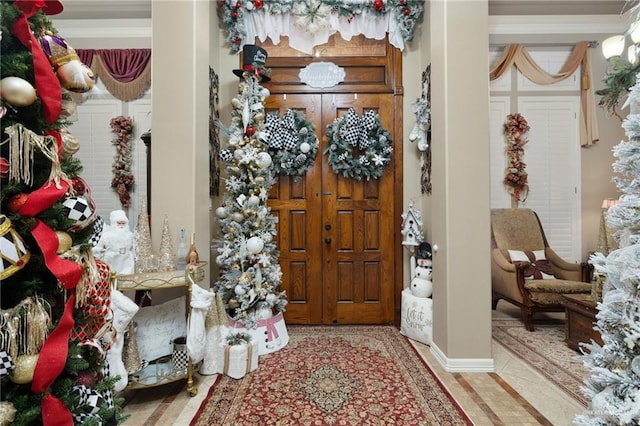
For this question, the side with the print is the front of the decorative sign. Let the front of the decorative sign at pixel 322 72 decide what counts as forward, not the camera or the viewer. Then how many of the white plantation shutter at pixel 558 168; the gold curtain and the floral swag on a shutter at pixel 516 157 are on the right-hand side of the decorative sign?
0

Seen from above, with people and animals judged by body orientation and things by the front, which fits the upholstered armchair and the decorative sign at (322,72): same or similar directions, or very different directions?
same or similar directions

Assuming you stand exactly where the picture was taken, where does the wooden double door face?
facing the viewer

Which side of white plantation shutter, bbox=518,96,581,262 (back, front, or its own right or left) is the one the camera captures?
front

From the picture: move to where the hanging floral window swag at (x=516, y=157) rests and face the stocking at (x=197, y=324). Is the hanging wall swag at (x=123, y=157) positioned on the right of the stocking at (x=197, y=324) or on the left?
right

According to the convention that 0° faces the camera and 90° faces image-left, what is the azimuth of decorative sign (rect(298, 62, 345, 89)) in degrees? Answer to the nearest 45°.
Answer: approximately 0°

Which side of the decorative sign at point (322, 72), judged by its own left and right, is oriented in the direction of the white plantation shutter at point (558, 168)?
left

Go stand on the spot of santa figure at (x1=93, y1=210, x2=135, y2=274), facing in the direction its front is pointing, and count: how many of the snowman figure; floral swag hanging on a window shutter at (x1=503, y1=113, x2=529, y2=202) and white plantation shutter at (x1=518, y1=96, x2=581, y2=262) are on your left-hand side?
3

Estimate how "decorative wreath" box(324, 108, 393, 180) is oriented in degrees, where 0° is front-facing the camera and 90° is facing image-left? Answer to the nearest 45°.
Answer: approximately 0°

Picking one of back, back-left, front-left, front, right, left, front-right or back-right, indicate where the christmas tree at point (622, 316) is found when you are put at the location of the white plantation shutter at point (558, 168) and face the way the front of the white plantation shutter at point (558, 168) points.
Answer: front

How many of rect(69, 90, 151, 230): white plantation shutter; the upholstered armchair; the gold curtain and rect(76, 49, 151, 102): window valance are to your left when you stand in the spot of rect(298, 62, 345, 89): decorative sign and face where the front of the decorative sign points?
2

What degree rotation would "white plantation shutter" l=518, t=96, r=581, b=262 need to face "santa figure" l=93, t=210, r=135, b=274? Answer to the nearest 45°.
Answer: approximately 45° to its right

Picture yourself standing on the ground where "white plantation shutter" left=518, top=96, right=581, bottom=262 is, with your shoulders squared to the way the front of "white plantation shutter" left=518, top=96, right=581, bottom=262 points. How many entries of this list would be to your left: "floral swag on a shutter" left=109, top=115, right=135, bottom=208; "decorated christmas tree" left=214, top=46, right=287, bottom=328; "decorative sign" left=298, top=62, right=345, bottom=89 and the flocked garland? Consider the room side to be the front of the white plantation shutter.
0

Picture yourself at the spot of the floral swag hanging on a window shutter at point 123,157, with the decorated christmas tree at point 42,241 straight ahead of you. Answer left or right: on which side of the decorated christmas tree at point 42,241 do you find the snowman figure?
left

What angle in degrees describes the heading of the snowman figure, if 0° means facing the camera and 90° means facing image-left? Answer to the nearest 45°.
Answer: approximately 45°

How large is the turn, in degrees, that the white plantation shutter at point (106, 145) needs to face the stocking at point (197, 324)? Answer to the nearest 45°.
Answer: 0° — it already faces it

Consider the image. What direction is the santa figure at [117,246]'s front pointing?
toward the camera

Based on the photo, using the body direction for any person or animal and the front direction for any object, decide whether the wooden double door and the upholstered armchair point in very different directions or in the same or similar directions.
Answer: same or similar directions

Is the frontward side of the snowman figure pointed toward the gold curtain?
no

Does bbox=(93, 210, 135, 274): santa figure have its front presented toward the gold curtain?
no
